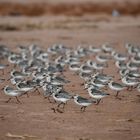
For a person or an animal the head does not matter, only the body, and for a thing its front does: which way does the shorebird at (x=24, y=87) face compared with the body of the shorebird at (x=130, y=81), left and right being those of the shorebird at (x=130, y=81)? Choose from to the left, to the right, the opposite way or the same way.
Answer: the same way

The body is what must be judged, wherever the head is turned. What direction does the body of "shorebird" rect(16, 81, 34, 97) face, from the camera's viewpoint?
to the viewer's left

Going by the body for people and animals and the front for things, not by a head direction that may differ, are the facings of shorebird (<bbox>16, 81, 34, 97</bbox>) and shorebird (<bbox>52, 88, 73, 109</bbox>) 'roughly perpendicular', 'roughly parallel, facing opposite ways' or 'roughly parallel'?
roughly parallel

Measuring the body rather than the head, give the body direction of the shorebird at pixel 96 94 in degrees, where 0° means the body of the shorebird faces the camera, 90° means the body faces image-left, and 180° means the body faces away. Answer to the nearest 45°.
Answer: approximately 90°

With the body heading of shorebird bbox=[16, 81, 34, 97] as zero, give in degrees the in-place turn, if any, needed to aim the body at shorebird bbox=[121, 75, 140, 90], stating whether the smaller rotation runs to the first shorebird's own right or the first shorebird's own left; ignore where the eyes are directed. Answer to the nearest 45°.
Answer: approximately 180°

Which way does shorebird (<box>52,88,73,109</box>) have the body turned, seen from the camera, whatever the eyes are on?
to the viewer's left

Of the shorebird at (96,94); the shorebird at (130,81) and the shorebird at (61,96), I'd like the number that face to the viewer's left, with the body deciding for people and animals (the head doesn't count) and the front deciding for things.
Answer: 3

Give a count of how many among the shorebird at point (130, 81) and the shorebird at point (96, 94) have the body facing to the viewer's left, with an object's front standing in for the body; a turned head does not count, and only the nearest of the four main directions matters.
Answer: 2

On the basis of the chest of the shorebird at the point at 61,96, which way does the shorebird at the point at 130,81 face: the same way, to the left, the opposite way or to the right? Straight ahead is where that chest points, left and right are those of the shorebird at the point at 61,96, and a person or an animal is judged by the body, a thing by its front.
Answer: the same way

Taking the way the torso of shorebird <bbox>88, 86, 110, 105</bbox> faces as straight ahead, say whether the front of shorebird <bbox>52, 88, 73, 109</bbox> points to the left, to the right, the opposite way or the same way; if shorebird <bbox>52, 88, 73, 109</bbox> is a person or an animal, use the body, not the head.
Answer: the same way

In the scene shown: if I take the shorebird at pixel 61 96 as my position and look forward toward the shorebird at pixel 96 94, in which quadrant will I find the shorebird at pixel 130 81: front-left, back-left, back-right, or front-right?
front-left

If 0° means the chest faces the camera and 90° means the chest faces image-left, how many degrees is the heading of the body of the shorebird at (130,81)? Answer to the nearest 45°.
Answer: approximately 90°

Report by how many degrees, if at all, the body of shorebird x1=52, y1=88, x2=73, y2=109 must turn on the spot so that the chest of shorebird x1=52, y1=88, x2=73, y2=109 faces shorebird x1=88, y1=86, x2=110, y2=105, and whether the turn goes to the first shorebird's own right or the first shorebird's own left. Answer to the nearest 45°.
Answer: approximately 180°
